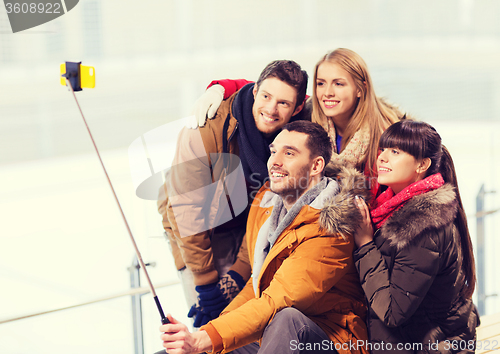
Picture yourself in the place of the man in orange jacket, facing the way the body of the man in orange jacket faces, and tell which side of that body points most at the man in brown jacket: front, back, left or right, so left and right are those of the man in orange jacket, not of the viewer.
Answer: right

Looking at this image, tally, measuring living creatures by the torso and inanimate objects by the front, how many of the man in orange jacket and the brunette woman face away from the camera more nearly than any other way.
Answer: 0

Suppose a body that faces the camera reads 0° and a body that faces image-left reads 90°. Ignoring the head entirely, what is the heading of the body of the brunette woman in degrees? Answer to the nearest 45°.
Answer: approximately 90°

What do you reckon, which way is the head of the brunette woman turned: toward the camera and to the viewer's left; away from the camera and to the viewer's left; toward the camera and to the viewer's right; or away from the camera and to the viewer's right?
toward the camera and to the viewer's left

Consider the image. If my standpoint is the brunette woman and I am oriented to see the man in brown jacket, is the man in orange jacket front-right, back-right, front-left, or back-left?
front-left

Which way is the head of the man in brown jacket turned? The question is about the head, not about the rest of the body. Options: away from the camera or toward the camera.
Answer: toward the camera

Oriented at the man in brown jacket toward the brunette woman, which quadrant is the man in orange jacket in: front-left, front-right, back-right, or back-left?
front-right

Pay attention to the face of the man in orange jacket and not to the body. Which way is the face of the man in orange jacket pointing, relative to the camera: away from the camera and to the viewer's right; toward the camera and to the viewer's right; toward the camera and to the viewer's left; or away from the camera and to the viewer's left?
toward the camera and to the viewer's left

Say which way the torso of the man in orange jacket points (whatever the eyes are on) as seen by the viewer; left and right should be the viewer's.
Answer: facing the viewer and to the left of the viewer
